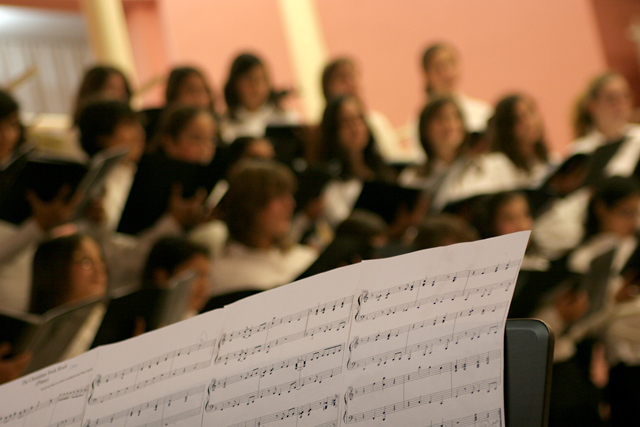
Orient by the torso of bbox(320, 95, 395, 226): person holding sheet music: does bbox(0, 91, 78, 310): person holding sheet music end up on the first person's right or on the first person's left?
on the first person's right

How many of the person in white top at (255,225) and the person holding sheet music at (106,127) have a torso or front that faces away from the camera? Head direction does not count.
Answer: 0

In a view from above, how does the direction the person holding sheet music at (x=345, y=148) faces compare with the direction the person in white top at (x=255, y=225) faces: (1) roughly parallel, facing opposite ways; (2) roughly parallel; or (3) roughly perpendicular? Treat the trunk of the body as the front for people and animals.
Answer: roughly parallel

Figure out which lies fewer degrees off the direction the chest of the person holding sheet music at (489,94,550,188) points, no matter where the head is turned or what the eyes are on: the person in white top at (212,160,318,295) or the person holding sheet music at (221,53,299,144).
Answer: the person in white top

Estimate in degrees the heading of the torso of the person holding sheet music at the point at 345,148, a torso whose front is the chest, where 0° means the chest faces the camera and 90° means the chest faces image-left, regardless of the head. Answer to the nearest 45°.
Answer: approximately 315°

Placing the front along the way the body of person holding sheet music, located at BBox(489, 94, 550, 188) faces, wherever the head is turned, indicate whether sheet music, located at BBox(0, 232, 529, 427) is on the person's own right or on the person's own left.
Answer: on the person's own right

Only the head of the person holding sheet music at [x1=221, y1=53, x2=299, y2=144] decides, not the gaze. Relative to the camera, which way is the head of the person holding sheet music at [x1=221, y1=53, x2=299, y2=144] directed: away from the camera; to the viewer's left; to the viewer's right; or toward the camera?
toward the camera

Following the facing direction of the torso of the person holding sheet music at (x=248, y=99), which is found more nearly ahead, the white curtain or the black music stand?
the black music stand

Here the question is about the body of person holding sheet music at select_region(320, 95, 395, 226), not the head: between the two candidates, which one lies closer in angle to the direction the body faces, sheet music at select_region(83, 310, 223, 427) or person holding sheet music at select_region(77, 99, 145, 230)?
the sheet music

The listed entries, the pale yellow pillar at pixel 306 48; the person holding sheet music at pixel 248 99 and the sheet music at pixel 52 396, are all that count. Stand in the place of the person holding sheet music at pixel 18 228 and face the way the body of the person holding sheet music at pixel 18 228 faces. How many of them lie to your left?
2

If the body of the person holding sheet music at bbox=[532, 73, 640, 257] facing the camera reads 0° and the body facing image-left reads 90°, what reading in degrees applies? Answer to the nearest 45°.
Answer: approximately 315°

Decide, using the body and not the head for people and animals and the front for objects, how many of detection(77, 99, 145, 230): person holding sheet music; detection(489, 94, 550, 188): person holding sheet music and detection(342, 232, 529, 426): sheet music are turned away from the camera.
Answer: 0

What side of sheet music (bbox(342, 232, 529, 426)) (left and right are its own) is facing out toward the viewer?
front

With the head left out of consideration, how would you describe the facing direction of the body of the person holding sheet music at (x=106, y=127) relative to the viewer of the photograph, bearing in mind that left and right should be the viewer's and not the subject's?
facing the viewer and to the right of the viewer

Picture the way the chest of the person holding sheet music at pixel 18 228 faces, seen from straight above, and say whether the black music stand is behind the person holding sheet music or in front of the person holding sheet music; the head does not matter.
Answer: in front
